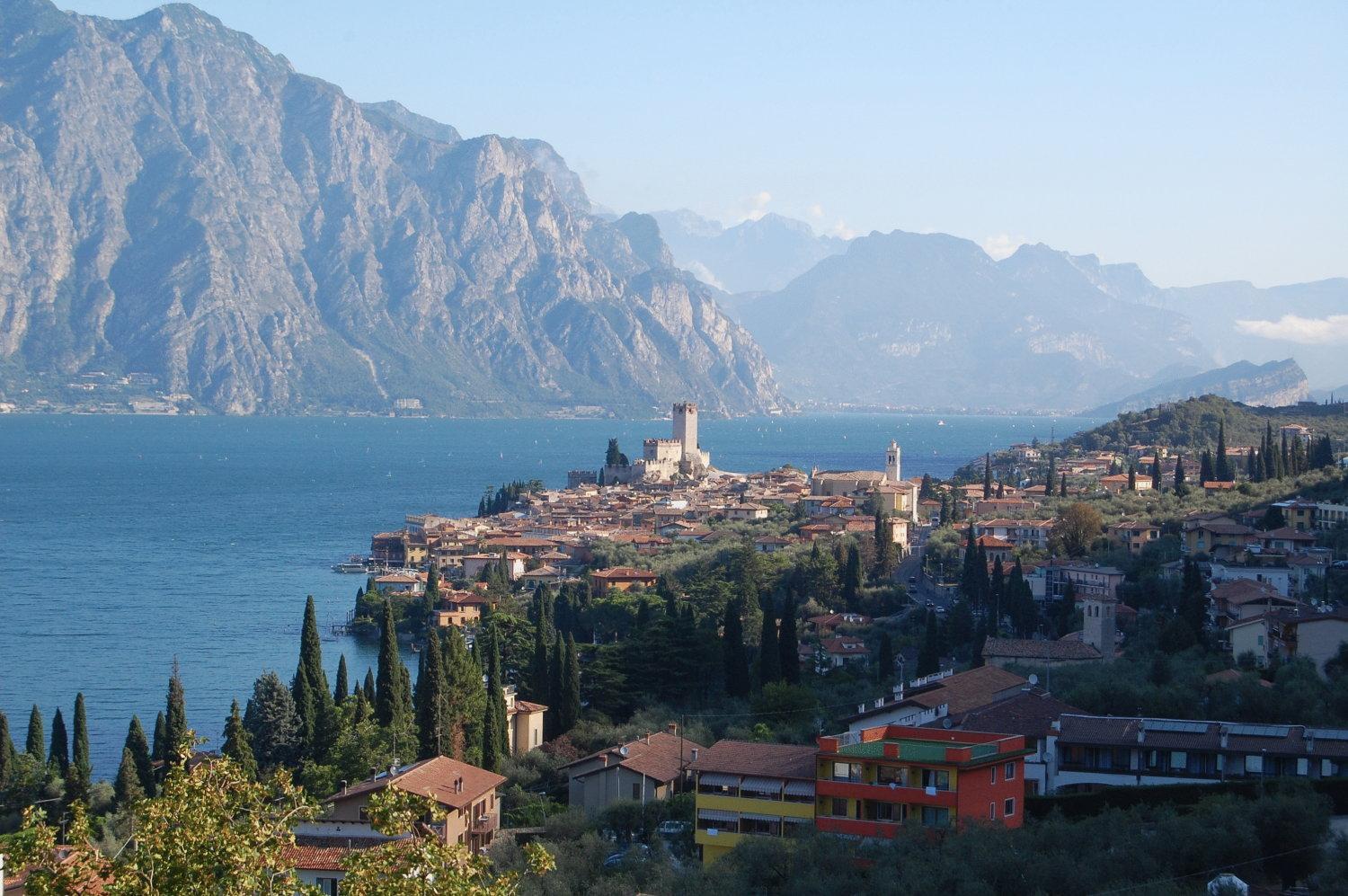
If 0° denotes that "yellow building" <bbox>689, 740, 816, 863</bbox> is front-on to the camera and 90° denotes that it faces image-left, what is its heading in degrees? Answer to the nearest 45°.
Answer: approximately 0°

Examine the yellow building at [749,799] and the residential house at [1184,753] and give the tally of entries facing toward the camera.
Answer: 2

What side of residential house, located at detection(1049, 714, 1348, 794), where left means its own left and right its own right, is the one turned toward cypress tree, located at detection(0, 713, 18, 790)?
right

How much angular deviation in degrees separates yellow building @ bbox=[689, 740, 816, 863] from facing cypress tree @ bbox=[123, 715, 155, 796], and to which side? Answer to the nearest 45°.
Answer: approximately 135° to its right

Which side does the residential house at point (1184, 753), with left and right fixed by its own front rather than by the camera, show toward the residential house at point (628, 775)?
right

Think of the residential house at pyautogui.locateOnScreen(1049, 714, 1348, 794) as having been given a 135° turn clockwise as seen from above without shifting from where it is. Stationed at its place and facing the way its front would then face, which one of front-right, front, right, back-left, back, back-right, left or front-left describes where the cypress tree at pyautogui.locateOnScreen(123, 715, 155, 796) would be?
front-left

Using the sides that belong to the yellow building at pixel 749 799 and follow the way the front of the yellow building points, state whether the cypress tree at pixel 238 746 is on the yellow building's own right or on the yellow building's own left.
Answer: on the yellow building's own right

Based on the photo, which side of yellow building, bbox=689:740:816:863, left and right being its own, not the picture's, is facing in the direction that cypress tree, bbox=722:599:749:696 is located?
back

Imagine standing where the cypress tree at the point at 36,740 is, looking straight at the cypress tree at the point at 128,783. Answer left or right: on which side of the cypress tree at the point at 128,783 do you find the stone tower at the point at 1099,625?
left

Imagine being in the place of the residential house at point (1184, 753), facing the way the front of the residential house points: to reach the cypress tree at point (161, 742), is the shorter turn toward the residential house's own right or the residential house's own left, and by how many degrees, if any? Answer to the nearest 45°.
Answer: approximately 90° to the residential house's own right
